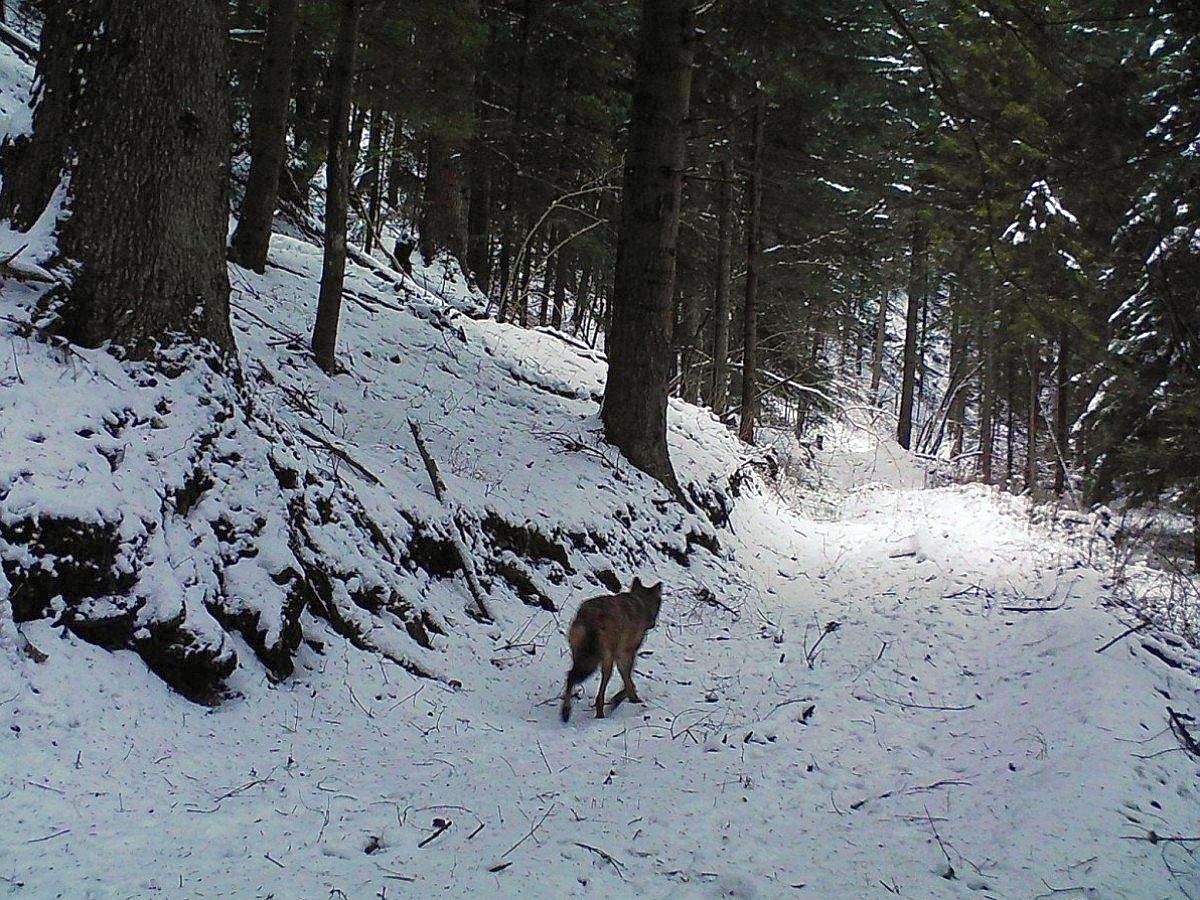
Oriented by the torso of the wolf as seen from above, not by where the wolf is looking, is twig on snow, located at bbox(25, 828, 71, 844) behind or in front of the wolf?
behind

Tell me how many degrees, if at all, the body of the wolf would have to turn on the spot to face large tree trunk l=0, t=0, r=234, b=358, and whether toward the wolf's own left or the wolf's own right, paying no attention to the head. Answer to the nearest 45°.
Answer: approximately 135° to the wolf's own left

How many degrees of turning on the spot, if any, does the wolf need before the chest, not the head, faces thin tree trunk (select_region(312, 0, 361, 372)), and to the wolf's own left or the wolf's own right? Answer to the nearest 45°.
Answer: approximately 90° to the wolf's own left

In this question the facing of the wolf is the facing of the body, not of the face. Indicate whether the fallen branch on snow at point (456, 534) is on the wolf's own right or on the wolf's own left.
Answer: on the wolf's own left

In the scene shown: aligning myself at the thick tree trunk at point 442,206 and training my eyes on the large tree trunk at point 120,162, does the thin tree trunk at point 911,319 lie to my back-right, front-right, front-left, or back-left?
back-left

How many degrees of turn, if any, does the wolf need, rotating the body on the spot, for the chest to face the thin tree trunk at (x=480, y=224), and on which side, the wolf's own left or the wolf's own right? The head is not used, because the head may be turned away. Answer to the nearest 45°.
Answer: approximately 45° to the wolf's own left

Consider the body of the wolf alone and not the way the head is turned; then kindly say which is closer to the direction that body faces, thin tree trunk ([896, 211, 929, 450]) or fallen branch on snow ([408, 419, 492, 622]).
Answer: the thin tree trunk

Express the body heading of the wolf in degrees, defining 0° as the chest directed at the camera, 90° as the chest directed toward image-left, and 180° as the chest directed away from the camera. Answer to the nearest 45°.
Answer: approximately 225°

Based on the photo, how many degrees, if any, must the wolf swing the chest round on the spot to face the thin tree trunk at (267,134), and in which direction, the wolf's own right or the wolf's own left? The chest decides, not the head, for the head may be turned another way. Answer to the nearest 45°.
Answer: approximately 90° to the wolf's own left

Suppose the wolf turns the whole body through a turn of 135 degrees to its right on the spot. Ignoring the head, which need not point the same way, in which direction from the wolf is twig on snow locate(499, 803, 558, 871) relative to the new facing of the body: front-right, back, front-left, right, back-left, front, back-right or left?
front

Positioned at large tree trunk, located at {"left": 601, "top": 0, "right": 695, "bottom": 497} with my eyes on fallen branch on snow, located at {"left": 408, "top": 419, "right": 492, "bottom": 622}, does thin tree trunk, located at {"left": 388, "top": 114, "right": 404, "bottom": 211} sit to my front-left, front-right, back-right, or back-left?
back-right

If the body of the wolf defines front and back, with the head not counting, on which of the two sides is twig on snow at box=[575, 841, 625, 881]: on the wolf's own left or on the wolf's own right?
on the wolf's own right

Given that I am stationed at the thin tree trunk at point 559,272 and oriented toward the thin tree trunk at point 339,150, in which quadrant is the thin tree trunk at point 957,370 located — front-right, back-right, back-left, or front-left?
back-left

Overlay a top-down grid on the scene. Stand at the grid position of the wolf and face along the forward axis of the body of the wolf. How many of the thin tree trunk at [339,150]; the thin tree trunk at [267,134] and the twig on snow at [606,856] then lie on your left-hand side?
2
